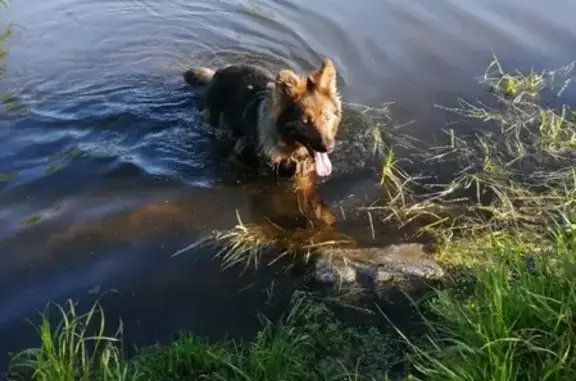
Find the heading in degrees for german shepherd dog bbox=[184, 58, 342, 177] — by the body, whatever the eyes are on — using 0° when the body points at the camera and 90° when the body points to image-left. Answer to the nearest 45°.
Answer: approximately 315°

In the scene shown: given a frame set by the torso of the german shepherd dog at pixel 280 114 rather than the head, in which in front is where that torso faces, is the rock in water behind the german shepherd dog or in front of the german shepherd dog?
in front

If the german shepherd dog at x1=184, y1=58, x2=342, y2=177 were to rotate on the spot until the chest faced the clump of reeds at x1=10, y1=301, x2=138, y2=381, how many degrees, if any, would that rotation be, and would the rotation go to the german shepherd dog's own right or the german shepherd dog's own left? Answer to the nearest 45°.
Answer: approximately 45° to the german shepherd dog's own right

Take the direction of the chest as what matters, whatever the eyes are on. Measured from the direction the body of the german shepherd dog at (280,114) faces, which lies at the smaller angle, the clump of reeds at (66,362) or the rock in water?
the rock in water
